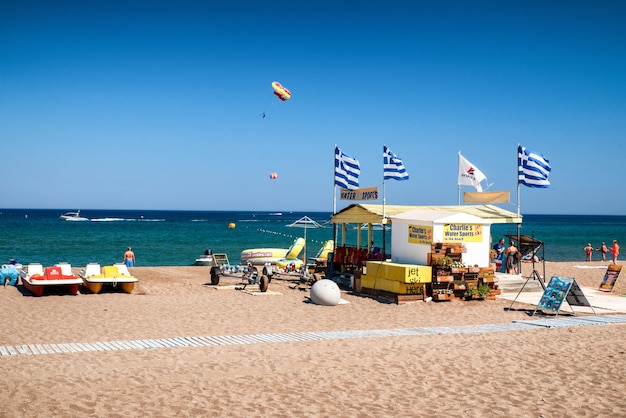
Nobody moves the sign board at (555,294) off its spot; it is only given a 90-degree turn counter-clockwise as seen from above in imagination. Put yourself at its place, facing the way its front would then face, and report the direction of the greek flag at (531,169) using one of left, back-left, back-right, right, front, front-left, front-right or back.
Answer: back-left

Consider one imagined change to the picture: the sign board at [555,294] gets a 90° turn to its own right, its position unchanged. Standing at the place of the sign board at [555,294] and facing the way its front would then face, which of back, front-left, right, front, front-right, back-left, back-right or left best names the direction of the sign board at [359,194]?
front

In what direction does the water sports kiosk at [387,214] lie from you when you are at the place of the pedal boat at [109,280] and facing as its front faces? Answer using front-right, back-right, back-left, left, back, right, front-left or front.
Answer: left

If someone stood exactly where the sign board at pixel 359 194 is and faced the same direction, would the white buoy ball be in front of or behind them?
in front

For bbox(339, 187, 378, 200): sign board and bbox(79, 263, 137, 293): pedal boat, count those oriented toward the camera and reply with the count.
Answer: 2

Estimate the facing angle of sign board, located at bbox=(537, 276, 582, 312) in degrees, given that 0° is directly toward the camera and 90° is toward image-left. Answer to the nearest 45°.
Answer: approximately 45°

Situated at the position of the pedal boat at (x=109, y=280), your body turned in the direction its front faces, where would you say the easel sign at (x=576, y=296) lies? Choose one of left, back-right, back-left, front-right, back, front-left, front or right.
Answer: front-left

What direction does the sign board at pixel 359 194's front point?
toward the camera

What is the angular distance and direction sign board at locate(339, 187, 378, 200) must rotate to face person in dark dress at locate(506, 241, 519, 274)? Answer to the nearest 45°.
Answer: approximately 90° to its left

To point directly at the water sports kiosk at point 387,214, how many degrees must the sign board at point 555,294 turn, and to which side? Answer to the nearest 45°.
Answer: approximately 90° to its right

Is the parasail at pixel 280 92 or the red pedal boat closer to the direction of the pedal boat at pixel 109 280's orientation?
the red pedal boat

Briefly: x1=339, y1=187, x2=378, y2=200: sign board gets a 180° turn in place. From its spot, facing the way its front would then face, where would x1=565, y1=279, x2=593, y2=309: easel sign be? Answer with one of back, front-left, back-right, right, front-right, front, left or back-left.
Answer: back-right

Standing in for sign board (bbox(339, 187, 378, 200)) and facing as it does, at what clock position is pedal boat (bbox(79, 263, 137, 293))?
The pedal boat is roughly at 2 o'clock from the sign board.

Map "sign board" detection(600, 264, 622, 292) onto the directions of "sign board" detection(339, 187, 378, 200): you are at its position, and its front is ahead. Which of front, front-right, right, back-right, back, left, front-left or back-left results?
left
